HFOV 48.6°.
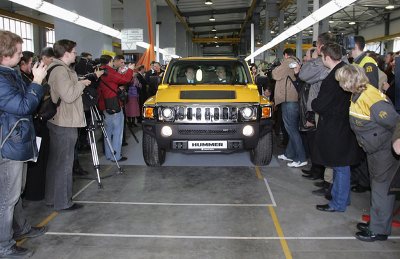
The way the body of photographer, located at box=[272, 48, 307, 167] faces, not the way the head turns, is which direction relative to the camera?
to the viewer's left

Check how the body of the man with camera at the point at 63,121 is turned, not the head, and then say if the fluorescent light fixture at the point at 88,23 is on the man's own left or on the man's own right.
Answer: on the man's own left

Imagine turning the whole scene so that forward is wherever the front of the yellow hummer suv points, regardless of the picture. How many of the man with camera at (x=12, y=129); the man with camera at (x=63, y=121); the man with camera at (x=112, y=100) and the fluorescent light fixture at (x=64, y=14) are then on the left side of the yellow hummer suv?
0

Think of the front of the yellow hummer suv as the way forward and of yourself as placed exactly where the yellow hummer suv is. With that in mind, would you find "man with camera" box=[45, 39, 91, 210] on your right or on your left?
on your right

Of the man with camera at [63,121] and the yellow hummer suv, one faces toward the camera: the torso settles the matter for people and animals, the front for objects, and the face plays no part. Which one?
the yellow hummer suv

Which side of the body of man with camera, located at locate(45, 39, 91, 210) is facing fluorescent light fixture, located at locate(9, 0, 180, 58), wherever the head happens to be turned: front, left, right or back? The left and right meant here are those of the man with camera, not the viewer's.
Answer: left

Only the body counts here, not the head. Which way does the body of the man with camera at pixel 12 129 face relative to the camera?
to the viewer's right

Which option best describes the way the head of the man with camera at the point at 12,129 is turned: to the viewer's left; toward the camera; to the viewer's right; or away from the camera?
to the viewer's right

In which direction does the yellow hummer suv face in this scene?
toward the camera

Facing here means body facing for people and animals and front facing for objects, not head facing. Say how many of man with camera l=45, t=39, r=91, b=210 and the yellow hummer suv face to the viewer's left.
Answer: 0

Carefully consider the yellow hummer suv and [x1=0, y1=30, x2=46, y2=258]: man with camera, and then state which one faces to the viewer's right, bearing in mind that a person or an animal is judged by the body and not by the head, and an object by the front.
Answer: the man with camera

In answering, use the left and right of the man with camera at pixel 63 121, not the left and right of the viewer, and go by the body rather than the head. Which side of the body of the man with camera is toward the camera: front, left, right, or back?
right

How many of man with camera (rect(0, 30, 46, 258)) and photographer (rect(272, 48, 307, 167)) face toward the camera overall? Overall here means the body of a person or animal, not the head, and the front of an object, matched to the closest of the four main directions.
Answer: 0

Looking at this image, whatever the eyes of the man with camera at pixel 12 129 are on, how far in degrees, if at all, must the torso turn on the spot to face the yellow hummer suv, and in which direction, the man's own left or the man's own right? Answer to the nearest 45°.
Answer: approximately 45° to the man's own left

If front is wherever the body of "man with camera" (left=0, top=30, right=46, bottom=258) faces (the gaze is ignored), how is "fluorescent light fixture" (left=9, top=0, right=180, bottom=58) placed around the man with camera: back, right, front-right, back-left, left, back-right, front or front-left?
left

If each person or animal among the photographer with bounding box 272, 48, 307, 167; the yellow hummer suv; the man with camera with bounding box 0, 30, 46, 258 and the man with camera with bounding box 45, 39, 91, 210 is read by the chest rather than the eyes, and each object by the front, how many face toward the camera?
1

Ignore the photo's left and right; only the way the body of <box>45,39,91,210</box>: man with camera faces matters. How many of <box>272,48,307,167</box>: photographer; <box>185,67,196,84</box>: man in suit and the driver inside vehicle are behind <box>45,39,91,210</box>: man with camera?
0

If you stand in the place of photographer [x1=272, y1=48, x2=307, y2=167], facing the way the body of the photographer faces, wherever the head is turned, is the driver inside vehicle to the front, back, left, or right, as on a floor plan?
front

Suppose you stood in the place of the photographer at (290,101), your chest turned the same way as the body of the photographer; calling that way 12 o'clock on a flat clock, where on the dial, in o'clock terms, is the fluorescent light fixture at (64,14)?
The fluorescent light fixture is roughly at 1 o'clock from the photographer.
